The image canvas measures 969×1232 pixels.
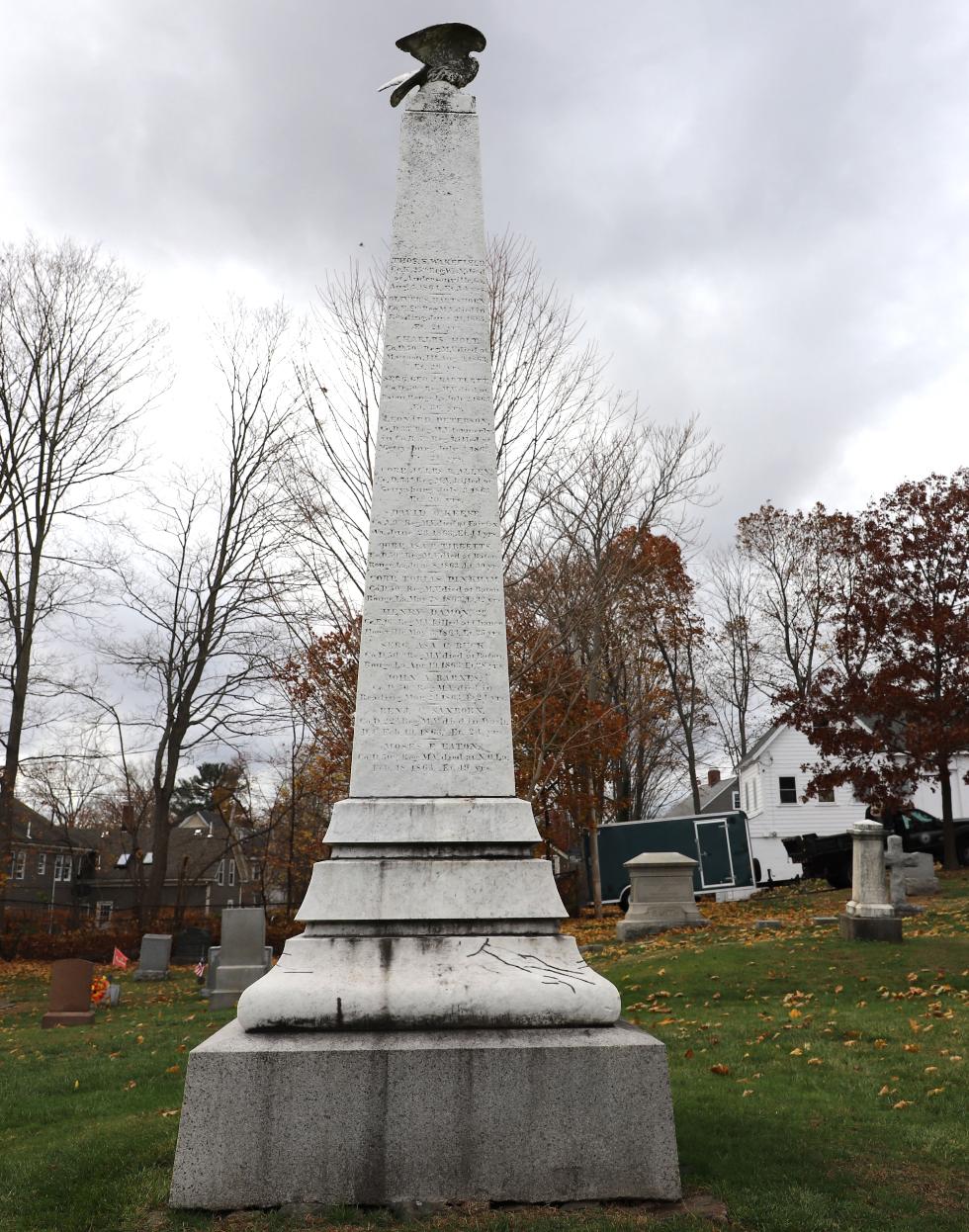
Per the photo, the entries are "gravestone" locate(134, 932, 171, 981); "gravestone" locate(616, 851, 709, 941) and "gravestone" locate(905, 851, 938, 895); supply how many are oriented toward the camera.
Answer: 3

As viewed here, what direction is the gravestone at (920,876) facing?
toward the camera

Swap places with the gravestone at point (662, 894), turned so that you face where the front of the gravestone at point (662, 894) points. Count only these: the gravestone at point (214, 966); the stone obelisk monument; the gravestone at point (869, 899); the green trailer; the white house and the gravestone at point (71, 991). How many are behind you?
2

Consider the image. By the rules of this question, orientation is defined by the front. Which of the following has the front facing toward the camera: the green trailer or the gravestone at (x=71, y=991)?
the gravestone

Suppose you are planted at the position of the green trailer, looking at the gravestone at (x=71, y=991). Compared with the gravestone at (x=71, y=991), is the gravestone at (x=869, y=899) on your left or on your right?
left

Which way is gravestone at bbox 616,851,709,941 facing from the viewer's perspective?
toward the camera

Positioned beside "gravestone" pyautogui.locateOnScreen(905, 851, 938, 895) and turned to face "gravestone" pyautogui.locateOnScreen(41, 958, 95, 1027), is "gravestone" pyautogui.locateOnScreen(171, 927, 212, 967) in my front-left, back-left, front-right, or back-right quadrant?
front-right

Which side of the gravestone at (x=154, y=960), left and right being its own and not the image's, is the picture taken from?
front

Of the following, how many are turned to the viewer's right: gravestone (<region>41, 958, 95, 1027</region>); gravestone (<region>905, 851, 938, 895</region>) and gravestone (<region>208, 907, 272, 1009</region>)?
0

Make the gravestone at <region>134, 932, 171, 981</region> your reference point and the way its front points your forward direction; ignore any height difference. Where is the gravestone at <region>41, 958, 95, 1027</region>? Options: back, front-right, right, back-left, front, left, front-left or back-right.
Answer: front

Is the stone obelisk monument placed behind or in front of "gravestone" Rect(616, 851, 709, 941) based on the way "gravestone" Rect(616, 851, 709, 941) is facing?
in front

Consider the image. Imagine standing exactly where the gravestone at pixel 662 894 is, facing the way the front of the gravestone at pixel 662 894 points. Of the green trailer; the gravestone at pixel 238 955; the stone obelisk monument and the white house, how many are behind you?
2
